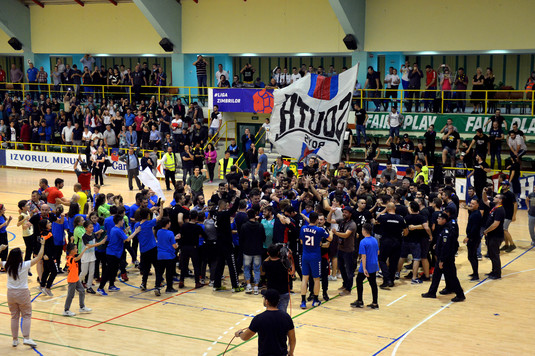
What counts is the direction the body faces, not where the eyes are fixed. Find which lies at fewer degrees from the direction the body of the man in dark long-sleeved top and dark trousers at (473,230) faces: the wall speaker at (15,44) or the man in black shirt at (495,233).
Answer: the wall speaker

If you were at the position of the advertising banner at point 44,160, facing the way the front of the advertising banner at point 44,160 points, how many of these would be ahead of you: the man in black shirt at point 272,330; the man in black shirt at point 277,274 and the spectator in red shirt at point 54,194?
3

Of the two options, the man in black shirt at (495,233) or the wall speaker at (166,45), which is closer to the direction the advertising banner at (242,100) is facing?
the man in black shirt

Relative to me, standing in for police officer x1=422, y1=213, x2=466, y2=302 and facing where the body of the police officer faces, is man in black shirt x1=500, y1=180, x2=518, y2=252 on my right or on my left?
on my right

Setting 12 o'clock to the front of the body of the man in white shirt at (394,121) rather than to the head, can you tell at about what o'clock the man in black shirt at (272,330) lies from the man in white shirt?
The man in black shirt is roughly at 12 o'clock from the man in white shirt.

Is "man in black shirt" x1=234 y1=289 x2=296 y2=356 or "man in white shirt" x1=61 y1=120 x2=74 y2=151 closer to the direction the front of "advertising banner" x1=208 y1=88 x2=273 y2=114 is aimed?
the man in black shirt

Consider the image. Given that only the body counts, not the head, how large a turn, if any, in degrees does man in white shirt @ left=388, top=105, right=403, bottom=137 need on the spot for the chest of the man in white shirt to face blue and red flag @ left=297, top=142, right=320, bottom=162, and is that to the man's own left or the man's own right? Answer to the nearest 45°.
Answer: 0° — they already face it

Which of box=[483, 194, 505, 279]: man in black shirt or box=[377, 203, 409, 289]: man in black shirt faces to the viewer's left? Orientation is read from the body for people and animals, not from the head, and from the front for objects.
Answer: box=[483, 194, 505, 279]: man in black shirt

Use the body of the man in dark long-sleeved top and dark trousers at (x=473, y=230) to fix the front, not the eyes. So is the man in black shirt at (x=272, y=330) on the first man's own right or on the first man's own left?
on the first man's own left

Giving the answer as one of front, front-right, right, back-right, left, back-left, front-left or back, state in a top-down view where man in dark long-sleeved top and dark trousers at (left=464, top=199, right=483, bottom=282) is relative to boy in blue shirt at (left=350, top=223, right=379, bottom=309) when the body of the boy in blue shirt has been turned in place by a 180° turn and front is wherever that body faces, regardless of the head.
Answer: left

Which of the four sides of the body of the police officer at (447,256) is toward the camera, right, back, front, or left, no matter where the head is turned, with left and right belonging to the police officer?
left

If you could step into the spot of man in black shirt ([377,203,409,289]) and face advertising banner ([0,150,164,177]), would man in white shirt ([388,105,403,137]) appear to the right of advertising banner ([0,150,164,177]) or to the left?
right

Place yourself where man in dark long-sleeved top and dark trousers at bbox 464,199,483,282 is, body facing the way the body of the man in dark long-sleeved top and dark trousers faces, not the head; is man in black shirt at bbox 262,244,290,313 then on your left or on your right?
on your left

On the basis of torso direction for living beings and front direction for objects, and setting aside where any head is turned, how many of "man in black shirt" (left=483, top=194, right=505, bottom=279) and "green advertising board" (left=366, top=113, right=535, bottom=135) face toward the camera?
1

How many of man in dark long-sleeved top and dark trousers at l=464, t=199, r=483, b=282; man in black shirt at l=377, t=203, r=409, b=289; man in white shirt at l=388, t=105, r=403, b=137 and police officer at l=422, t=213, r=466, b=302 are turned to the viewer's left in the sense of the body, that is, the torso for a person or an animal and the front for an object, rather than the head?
2

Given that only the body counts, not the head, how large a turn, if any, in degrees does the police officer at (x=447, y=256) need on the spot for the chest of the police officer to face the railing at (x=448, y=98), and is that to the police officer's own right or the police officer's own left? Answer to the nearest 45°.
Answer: approximately 90° to the police officer's own right

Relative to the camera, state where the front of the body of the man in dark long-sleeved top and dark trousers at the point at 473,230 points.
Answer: to the viewer's left

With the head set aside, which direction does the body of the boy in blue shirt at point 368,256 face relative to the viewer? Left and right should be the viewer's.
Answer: facing away from the viewer and to the left of the viewer

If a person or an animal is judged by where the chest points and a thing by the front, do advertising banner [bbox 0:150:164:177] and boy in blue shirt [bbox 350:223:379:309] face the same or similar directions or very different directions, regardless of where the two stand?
very different directions

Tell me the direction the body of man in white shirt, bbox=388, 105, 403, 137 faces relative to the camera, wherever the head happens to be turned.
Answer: toward the camera

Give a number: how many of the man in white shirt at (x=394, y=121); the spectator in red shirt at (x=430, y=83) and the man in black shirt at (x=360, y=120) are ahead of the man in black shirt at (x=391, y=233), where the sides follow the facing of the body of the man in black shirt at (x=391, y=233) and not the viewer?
3

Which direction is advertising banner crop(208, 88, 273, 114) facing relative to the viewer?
toward the camera
